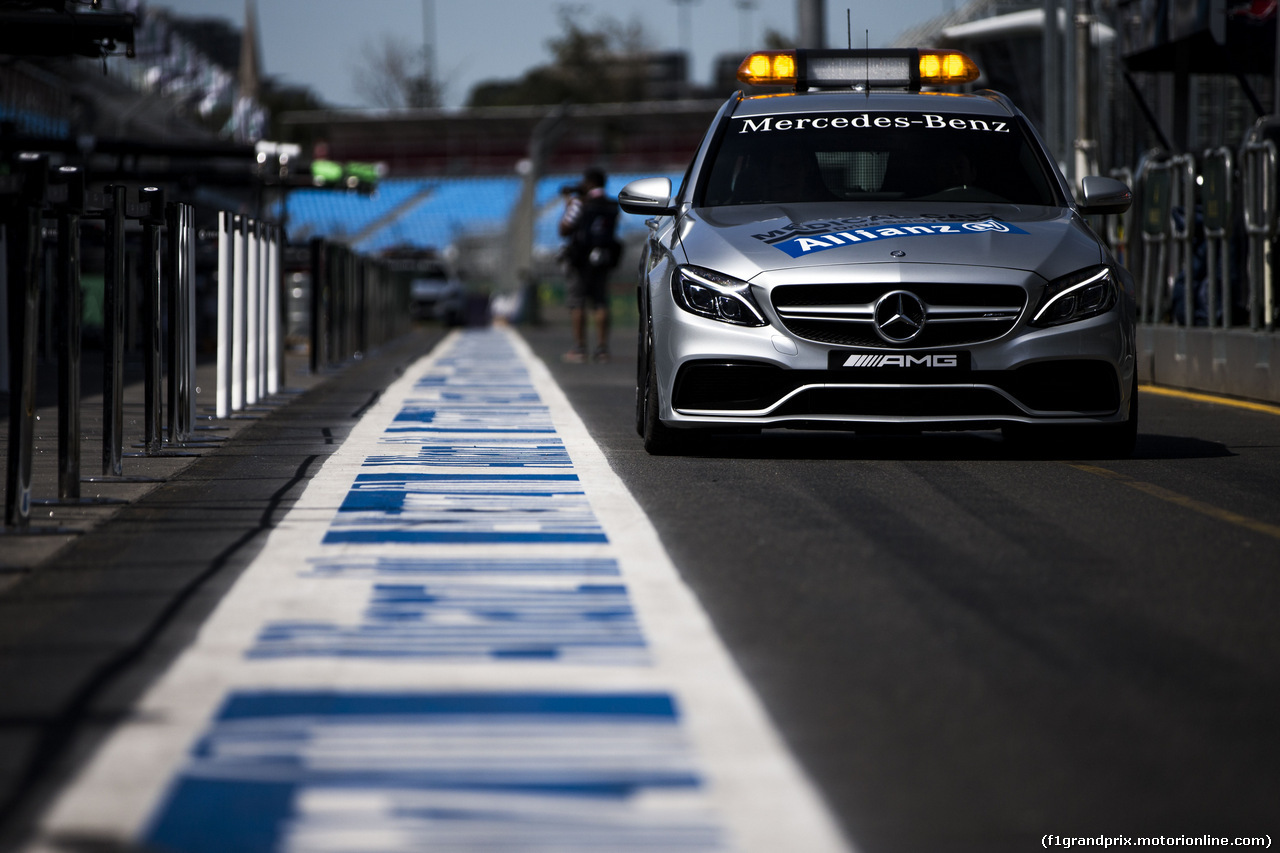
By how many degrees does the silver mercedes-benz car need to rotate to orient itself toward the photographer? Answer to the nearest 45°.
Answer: approximately 180°

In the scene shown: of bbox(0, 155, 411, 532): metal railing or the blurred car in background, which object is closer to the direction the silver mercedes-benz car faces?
the metal railing

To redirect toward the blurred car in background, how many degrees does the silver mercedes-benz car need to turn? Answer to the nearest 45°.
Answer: approximately 180°

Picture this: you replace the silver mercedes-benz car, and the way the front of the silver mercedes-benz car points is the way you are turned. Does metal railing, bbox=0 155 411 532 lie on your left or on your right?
on your right

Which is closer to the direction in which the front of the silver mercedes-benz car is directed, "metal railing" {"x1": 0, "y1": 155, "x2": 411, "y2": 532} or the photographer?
the metal railing

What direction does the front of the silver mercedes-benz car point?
toward the camera
